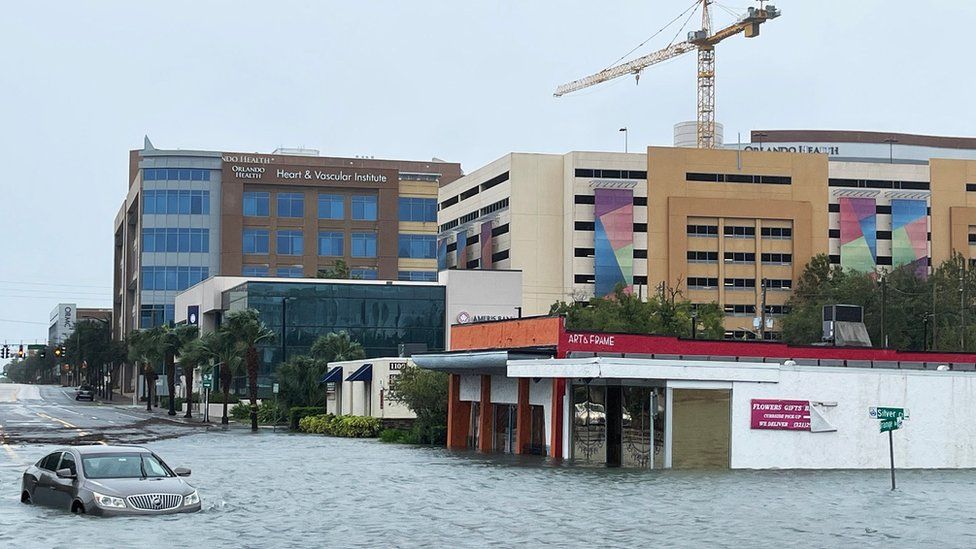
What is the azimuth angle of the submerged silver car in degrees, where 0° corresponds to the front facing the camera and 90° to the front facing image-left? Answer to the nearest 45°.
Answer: approximately 315°
